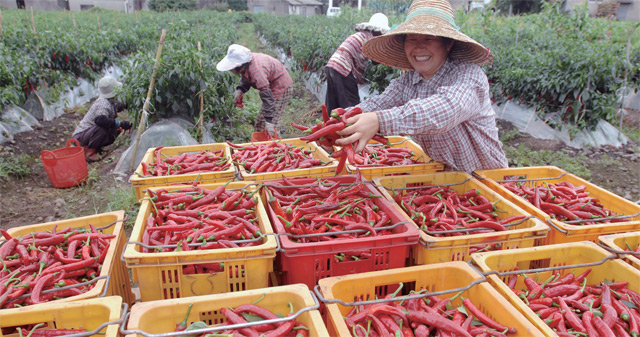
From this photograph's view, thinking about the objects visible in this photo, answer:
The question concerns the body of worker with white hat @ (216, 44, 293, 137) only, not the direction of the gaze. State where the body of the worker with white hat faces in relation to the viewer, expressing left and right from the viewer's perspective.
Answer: facing to the left of the viewer

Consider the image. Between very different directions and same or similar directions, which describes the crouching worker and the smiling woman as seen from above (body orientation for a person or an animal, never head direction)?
very different directions

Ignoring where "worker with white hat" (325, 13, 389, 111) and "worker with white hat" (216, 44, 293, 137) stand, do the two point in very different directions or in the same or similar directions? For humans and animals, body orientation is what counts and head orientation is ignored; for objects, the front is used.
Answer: very different directions

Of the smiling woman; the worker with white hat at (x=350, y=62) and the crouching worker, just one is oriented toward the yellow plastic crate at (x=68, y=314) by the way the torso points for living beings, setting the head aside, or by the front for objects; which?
the smiling woman

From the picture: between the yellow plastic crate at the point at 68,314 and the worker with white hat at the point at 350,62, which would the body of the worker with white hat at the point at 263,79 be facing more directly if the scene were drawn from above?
the yellow plastic crate

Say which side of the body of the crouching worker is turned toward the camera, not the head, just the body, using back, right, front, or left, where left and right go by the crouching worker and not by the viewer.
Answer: right

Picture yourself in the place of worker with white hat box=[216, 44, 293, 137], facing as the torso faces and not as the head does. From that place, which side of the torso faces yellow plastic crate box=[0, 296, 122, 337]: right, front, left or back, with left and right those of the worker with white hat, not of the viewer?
left

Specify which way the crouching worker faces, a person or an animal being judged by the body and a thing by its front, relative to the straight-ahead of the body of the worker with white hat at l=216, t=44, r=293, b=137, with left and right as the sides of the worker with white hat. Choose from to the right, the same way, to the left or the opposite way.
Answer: the opposite way

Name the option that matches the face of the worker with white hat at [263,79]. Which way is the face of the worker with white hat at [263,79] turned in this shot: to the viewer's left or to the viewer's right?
to the viewer's left

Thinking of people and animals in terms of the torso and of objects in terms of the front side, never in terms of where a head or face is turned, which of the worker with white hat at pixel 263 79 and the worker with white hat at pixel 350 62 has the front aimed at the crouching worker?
the worker with white hat at pixel 263 79
